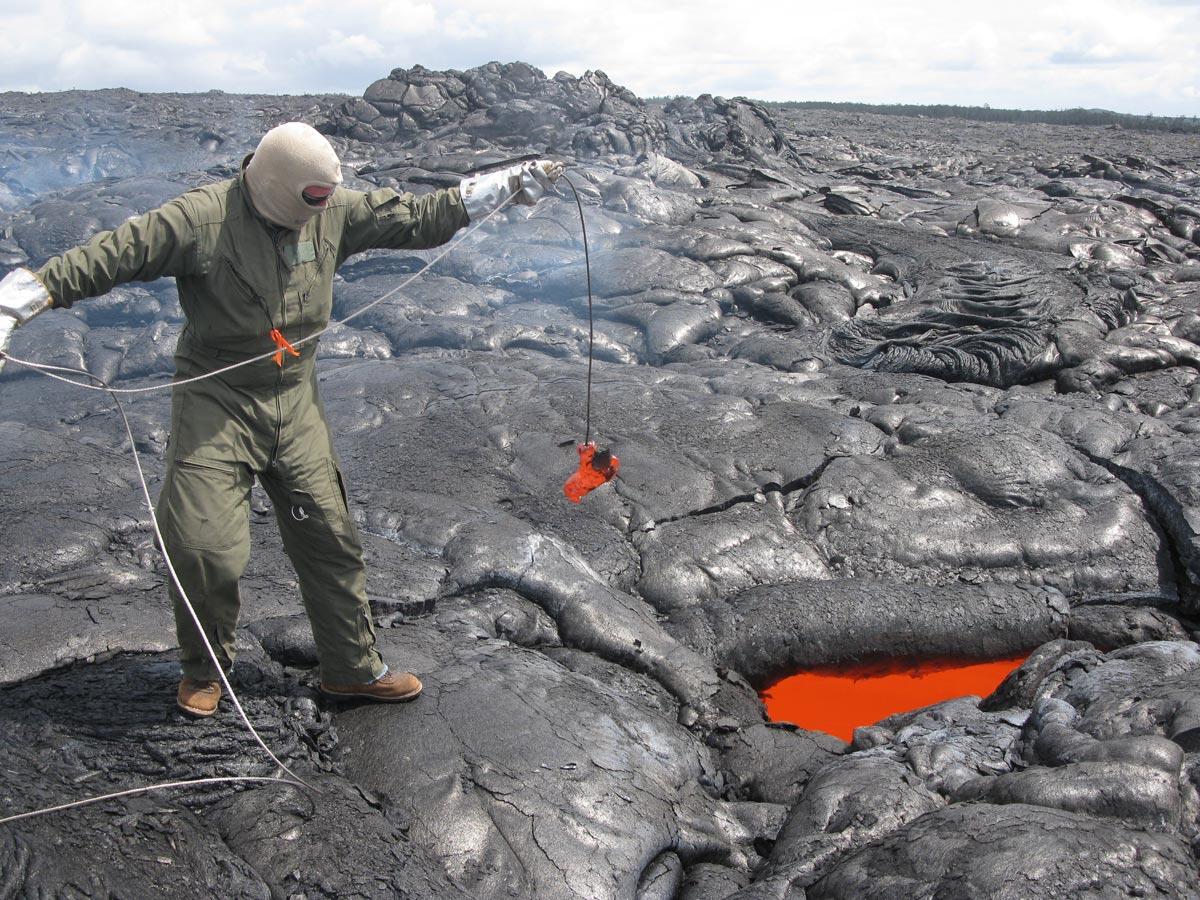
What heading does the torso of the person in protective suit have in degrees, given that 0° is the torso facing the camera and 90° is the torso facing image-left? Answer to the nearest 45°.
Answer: approximately 315°
